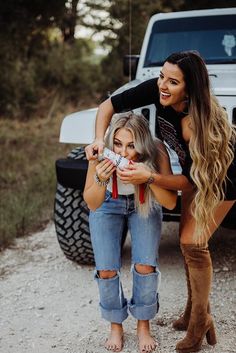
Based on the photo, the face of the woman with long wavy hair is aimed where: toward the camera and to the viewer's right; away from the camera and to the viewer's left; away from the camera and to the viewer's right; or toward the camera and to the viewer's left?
toward the camera and to the viewer's left

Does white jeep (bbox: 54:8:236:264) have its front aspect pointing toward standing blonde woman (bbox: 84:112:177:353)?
yes

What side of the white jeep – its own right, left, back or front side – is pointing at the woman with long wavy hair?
front

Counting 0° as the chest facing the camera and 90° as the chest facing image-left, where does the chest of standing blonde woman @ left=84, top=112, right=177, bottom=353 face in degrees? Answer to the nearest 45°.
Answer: approximately 0°

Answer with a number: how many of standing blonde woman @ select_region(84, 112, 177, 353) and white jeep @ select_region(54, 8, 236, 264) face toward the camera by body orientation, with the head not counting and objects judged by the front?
2

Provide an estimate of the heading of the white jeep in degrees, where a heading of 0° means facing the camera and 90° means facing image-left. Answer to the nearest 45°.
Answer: approximately 0°

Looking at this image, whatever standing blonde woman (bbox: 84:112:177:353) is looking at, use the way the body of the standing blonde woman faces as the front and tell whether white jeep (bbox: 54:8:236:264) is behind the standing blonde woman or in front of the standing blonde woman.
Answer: behind
